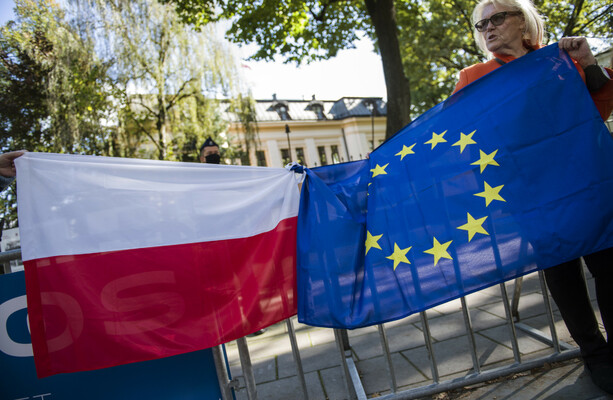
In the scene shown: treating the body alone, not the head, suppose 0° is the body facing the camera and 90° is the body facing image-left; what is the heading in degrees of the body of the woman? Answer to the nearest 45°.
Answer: approximately 45°

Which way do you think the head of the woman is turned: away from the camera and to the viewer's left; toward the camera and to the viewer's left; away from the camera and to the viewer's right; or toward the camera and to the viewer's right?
toward the camera and to the viewer's left

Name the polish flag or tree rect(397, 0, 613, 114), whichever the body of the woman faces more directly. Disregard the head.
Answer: the polish flag

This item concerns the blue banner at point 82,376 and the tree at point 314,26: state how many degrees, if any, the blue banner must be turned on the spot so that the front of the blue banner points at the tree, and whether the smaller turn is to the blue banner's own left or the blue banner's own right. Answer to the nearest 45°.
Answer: approximately 135° to the blue banner's own left

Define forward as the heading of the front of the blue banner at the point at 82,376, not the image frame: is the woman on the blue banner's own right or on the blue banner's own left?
on the blue banner's own left

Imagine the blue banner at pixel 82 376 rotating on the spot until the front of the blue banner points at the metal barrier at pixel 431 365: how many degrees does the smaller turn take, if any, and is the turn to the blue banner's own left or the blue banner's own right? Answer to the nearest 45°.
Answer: approximately 90° to the blue banner's own left

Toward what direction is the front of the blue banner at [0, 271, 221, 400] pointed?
toward the camera

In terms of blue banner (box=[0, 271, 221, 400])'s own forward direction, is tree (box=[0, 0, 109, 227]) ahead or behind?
behind

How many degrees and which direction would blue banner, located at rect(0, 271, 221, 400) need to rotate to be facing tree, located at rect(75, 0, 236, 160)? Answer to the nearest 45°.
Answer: approximately 180°

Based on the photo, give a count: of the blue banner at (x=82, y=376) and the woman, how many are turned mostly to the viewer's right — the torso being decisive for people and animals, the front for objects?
0
